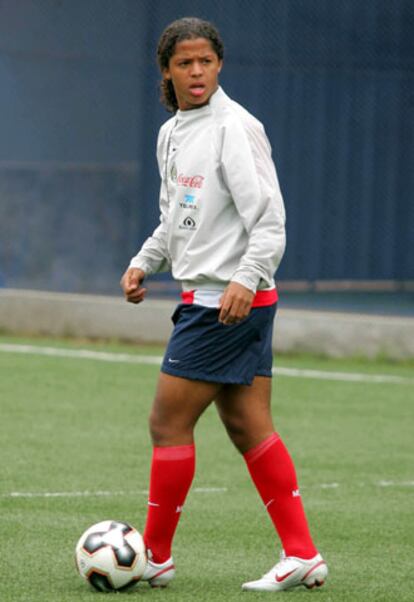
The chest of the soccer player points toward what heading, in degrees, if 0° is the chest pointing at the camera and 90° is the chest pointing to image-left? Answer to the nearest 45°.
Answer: approximately 45°
